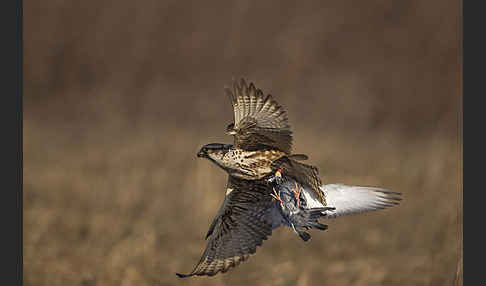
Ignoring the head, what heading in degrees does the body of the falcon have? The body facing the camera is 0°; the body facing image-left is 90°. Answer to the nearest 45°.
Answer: approximately 90°
